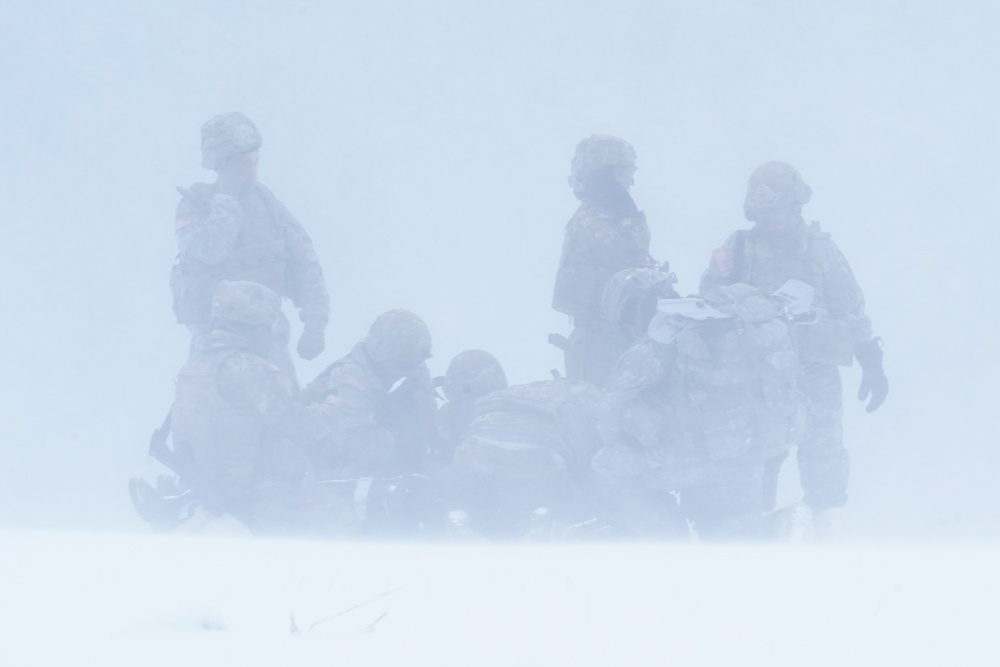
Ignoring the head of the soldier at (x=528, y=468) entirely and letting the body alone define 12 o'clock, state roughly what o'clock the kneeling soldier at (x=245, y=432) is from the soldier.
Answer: The kneeling soldier is roughly at 9 o'clock from the soldier.

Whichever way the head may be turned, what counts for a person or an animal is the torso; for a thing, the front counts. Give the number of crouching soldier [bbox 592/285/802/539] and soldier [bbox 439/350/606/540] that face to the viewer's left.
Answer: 1

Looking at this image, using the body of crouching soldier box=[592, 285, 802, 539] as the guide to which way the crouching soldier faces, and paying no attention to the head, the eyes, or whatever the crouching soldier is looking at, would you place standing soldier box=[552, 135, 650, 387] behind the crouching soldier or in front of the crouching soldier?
in front

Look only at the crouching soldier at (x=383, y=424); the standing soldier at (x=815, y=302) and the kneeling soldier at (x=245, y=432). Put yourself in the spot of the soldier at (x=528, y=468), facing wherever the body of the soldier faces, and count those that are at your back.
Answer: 1

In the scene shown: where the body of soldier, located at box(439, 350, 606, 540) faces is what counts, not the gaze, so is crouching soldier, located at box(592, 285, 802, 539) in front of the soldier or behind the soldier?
behind

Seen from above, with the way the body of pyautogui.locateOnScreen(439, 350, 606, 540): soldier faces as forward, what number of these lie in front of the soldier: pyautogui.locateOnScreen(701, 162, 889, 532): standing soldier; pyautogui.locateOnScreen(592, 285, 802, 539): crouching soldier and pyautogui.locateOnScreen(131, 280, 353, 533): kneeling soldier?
1

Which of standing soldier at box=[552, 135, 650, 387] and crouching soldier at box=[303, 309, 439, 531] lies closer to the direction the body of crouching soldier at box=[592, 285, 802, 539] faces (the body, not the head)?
the standing soldier

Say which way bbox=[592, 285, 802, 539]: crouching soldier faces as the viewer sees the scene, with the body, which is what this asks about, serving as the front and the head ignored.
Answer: away from the camera
